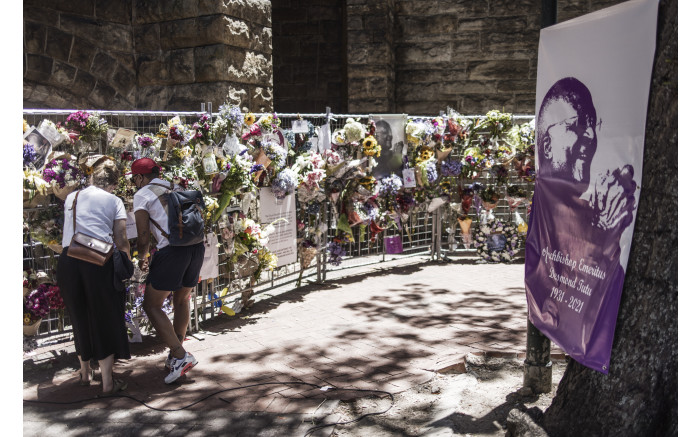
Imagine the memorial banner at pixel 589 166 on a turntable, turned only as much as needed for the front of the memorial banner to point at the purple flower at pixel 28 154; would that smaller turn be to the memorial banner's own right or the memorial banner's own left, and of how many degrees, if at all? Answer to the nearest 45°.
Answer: approximately 45° to the memorial banner's own right

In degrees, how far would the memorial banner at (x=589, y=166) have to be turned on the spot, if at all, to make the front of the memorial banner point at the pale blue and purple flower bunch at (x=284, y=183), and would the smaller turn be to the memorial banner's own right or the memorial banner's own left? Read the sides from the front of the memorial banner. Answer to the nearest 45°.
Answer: approximately 90° to the memorial banner's own right

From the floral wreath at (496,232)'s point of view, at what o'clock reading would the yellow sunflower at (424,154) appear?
The yellow sunflower is roughly at 2 o'clock from the floral wreath.

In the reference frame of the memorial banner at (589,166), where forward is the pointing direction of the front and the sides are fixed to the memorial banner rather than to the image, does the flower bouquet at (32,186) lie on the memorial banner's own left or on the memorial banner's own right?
on the memorial banner's own right

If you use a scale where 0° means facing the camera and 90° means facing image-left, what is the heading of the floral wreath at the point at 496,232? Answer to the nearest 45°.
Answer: approximately 0°

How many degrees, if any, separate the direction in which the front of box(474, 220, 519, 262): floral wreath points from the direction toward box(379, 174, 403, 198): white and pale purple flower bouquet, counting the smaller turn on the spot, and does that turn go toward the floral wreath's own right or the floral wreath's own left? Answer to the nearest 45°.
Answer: approximately 45° to the floral wreath's own right

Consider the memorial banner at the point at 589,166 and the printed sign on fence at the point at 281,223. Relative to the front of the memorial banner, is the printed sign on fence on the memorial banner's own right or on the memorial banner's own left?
on the memorial banner's own right

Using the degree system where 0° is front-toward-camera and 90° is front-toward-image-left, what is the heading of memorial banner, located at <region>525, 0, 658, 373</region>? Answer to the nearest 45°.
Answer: approximately 45°

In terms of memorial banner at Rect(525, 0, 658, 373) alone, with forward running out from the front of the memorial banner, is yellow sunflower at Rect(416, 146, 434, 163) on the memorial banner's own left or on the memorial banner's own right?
on the memorial banner's own right
